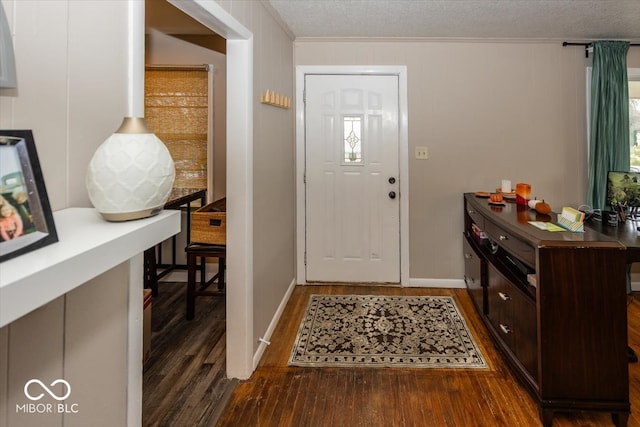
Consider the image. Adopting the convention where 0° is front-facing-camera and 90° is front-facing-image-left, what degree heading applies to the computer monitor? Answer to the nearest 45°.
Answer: approximately 0°
